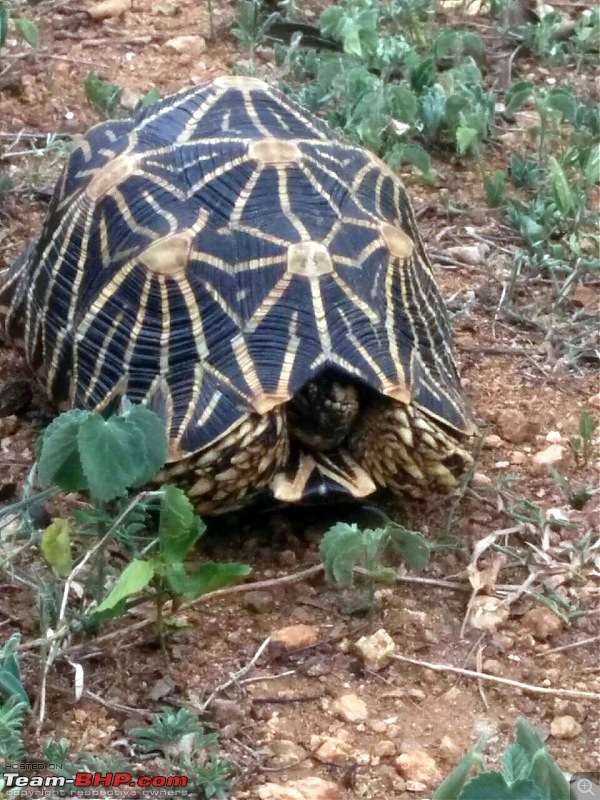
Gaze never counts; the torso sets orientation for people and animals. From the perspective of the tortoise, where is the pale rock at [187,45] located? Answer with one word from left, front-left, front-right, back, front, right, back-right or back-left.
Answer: back-left

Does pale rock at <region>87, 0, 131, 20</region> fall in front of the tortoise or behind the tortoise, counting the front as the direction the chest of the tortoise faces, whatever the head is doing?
behind

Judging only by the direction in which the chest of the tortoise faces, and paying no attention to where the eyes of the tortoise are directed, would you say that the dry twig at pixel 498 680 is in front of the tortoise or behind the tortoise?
in front

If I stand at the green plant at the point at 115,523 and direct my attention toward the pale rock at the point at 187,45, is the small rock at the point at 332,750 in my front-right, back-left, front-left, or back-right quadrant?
back-right

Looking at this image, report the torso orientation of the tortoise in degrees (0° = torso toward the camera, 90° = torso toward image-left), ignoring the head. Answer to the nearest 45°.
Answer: approximately 315°

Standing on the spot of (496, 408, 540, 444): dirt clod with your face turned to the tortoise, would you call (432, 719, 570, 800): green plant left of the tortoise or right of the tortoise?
left

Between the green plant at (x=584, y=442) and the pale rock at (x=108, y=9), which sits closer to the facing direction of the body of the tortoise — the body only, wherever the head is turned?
the green plant

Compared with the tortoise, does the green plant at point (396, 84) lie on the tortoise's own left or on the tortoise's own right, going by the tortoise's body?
on the tortoise's own left

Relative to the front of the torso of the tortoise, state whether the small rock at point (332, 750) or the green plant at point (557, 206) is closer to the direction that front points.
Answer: the small rock
